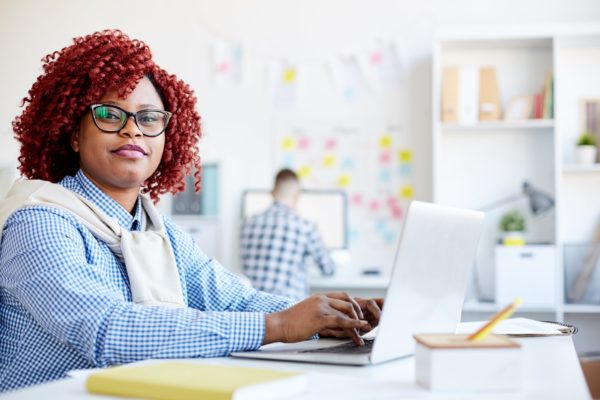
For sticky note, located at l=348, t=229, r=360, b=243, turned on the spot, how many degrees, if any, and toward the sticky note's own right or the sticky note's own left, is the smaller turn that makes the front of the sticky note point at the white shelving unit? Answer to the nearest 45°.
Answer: approximately 90° to the sticky note's own left

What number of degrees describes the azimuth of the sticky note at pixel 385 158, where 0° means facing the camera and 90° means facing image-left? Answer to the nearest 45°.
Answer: approximately 0°

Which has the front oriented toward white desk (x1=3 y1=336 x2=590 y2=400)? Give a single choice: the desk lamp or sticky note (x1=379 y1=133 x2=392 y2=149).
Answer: the sticky note

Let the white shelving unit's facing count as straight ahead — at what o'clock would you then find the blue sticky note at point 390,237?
The blue sticky note is roughly at 3 o'clock from the white shelving unit.

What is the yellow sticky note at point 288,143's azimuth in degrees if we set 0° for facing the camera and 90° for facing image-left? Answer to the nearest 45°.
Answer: approximately 0°

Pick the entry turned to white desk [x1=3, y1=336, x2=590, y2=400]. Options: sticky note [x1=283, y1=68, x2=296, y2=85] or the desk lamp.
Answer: the sticky note
